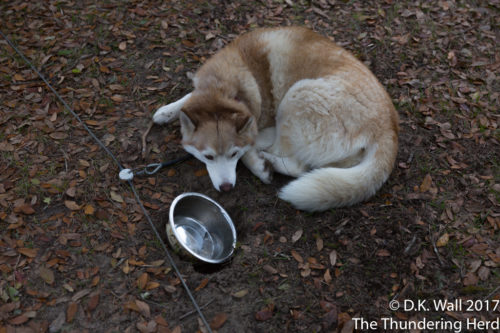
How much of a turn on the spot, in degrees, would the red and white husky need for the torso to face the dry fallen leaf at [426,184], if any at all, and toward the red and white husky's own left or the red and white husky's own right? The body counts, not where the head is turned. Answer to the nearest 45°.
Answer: approximately 135° to the red and white husky's own left

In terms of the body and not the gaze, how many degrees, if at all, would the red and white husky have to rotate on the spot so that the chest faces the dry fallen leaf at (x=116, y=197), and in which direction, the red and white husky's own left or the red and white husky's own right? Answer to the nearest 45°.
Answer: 0° — it already faces it

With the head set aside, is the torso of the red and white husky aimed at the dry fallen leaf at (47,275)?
yes

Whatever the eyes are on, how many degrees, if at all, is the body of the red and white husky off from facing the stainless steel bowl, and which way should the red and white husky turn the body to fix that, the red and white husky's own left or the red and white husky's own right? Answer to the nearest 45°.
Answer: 0° — it already faces it

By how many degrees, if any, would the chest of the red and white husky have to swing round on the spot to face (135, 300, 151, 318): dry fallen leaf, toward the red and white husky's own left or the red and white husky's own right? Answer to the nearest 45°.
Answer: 0° — it already faces it

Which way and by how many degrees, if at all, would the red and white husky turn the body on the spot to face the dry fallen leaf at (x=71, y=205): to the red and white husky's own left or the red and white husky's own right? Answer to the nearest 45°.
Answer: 0° — it already faces it

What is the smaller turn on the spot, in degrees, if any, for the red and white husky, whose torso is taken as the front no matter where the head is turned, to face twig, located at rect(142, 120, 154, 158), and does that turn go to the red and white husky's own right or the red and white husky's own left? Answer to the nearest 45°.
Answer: approximately 45° to the red and white husky's own right

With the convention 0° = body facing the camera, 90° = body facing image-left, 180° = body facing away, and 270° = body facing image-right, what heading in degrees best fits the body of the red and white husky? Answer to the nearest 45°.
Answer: approximately 45°

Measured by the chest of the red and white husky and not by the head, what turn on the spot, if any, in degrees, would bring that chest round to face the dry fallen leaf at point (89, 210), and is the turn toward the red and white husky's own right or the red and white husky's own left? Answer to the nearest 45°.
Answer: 0° — it already faces it

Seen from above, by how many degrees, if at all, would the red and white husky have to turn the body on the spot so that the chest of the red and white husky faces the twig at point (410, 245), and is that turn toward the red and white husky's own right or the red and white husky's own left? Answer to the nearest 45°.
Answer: approximately 90° to the red and white husky's own left

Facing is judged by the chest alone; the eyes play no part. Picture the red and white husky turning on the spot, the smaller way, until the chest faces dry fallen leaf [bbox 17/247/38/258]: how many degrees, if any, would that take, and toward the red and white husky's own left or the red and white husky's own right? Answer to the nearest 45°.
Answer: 0° — it already faces it
